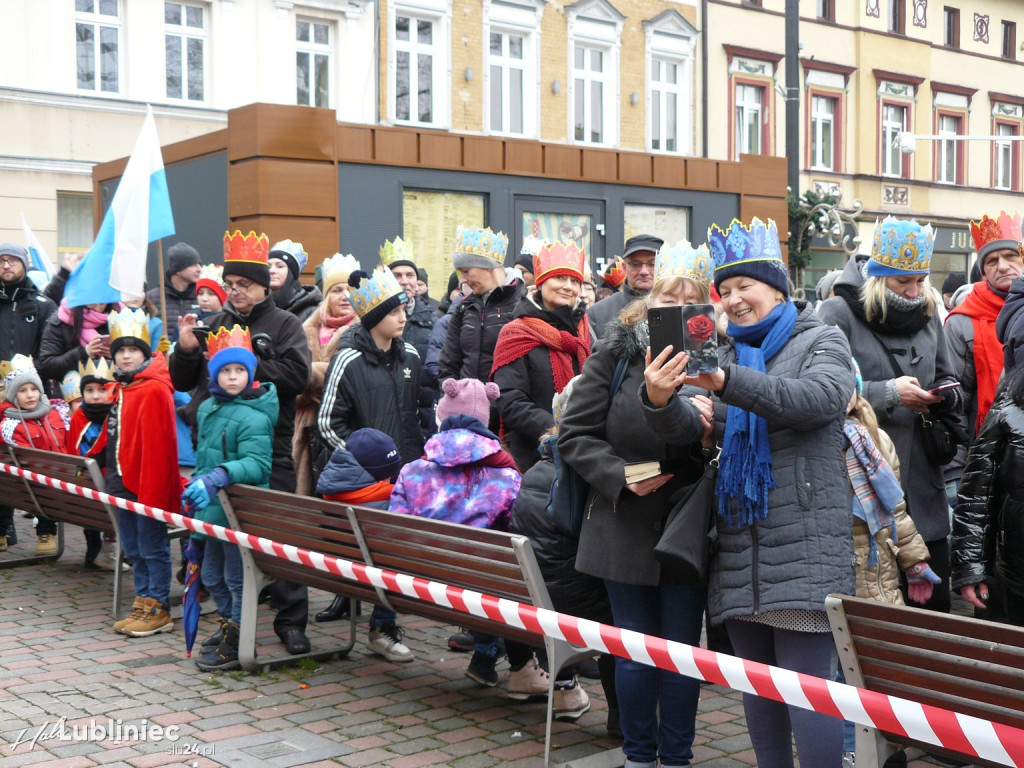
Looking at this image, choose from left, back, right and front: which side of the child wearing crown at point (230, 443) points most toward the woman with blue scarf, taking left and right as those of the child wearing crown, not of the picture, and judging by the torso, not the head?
left

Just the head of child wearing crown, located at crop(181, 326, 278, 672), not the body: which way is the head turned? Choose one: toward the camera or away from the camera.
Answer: toward the camera

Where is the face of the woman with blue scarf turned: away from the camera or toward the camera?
toward the camera

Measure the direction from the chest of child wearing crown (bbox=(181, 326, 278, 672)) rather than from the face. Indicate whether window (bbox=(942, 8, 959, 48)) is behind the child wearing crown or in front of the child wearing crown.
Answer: behind

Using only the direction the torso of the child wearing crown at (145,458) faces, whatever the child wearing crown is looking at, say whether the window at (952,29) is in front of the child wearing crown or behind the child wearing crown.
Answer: behind

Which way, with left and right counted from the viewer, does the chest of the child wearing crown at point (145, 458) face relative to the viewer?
facing the viewer and to the left of the viewer

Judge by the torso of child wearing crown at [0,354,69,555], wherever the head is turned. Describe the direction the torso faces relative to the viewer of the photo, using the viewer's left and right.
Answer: facing the viewer

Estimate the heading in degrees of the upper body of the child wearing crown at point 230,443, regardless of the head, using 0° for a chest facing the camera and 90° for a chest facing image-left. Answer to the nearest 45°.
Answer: approximately 45°
